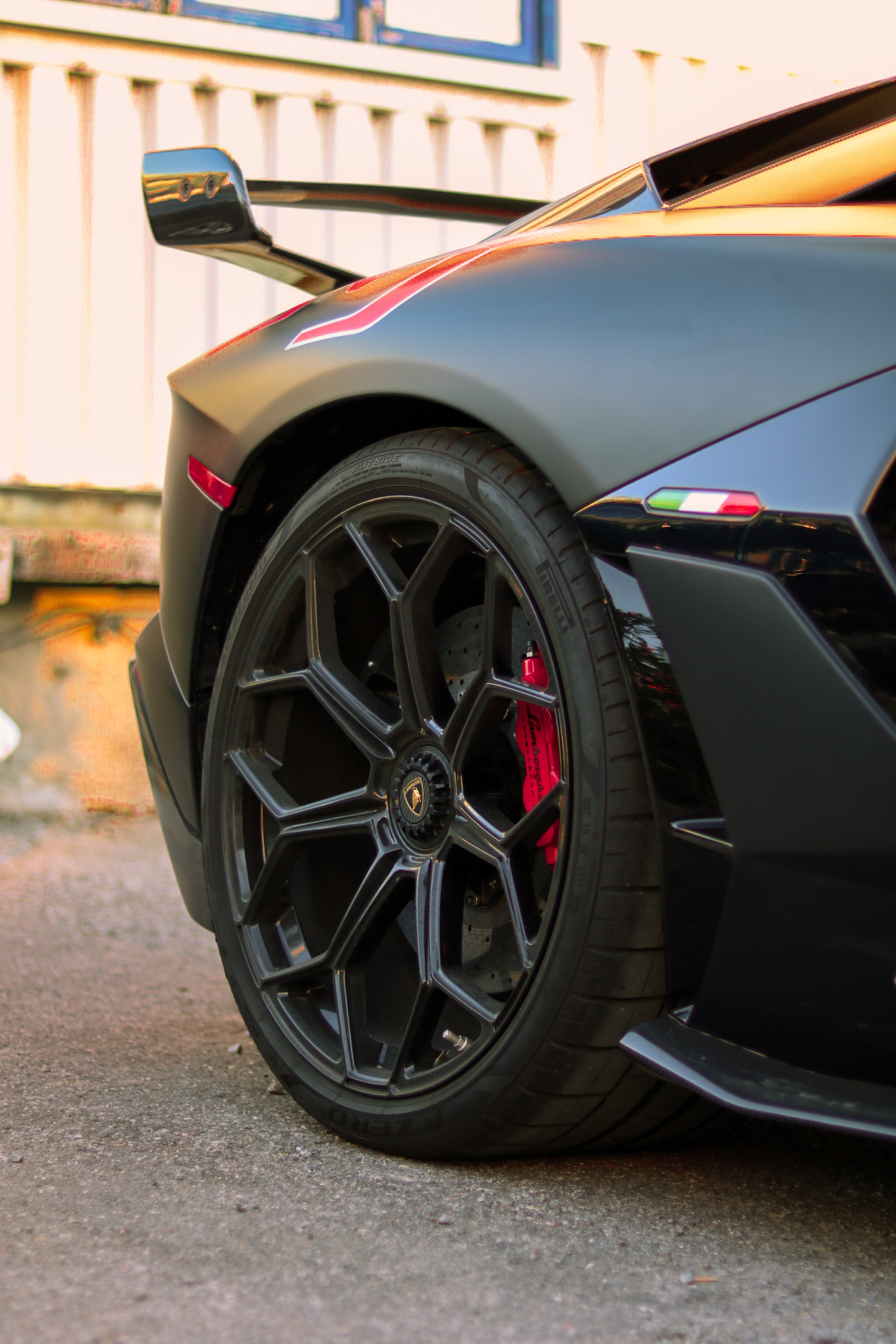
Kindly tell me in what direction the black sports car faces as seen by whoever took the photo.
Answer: facing the viewer and to the right of the viewer
